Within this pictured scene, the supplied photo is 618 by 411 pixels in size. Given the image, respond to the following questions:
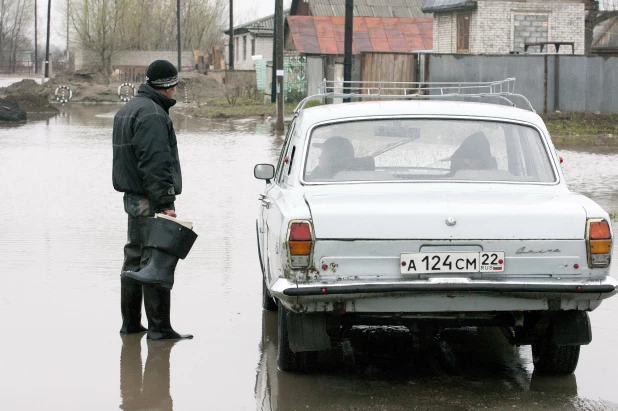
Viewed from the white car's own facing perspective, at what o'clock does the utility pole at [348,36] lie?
The utility pole is roughly at 12 o'clock from the white car.

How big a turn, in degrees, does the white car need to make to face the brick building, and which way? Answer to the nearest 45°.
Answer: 0° — it already faces it

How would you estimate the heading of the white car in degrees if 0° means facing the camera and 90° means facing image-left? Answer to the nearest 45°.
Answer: approximately 180°

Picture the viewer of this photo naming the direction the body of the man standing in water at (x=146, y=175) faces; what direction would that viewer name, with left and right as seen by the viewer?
facing away from the viewer and to the right of the viewer

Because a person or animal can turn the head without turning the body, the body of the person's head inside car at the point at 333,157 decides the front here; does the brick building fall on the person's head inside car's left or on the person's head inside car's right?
on the person's head inside car's right

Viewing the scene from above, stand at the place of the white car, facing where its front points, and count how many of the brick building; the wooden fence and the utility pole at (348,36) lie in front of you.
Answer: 3

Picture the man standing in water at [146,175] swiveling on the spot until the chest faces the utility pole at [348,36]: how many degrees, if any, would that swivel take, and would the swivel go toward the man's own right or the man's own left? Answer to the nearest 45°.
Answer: approximately 45° to the man's own left
